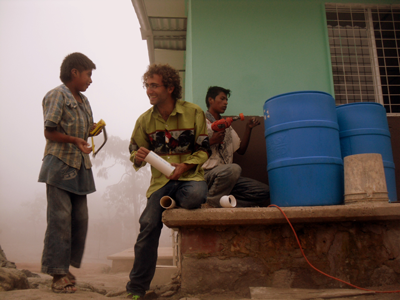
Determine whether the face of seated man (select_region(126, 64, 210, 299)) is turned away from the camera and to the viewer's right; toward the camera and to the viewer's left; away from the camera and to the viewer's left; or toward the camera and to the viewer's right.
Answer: toward the camera and to the viewer's left

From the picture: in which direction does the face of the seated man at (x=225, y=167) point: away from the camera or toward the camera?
toward the camera

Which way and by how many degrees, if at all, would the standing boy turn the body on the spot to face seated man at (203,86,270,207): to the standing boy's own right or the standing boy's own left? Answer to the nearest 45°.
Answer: approximately 45° to the standing boy's own left

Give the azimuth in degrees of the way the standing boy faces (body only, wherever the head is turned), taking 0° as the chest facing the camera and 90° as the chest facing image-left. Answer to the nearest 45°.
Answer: approximately 315°

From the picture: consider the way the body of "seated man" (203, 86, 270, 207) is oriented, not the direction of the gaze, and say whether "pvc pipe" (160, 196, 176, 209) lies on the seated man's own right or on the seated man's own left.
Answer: on the seated man's own right

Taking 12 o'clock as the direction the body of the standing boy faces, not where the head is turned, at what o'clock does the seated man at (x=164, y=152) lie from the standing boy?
The seated man is roughly at 11 o'clock from the standing boy.

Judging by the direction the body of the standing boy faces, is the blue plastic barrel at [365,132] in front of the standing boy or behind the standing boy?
in front

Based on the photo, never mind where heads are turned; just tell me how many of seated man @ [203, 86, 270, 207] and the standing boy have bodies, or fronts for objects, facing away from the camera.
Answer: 0

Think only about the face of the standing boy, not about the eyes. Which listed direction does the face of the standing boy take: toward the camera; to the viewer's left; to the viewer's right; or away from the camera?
to the viewer's right

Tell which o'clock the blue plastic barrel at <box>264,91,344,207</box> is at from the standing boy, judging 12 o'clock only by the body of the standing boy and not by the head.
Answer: The blue plastic barrel is roughly at 11 o'clock from the standing boy.
